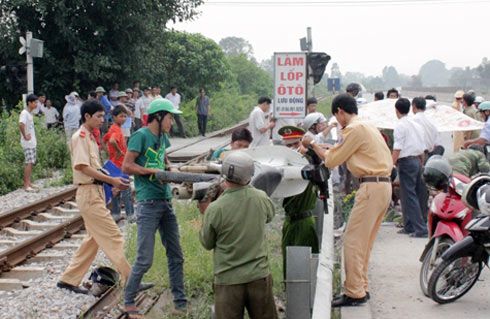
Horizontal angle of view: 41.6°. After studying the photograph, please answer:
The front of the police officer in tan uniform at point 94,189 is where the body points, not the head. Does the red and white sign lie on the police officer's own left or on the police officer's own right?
on the police officer's own left

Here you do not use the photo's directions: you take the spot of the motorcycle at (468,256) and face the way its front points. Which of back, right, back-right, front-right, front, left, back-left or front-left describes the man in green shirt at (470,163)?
back-right

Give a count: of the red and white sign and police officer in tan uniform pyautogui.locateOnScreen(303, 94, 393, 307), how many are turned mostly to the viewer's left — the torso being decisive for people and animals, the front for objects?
1

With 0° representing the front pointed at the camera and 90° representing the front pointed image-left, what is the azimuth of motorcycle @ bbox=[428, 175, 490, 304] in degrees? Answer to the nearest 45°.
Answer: approximately 45°

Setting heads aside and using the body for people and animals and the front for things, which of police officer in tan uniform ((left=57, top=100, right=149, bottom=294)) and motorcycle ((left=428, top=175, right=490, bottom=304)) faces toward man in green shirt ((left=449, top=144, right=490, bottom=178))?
the police officer in tan uniform

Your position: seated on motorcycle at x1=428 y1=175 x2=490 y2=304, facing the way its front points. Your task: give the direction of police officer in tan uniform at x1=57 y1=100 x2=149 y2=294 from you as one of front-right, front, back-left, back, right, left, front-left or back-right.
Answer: front-right

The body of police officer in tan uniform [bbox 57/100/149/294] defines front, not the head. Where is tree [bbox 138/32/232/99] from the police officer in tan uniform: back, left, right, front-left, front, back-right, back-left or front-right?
left

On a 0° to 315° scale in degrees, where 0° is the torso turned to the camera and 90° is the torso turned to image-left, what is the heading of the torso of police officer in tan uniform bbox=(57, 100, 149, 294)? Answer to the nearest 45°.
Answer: approximately 270°

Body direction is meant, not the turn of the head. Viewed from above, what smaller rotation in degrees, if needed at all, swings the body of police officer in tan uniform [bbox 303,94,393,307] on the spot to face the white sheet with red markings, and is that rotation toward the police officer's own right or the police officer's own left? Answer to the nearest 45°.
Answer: approximately 90° to the police officer's own right

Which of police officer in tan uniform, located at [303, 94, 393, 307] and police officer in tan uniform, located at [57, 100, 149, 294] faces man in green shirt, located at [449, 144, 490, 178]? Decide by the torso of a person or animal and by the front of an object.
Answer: police officer in tan uniform, located at [57, 100, 149, 294]

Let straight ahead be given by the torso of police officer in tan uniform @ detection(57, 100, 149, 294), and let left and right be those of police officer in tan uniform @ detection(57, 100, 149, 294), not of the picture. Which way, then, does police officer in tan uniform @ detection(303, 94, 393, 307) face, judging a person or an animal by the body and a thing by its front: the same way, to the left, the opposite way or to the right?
the opposite way

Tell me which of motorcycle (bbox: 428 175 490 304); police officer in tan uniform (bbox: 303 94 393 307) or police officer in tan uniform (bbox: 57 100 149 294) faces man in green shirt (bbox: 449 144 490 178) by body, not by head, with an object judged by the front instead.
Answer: police officer in tan uniform (bbox: 57 100 149 294)

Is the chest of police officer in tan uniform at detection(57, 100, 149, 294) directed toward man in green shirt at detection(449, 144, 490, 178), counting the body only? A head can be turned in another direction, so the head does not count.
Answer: yes

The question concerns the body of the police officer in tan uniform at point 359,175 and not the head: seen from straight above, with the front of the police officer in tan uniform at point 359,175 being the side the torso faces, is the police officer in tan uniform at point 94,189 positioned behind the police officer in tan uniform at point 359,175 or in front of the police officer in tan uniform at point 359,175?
in front

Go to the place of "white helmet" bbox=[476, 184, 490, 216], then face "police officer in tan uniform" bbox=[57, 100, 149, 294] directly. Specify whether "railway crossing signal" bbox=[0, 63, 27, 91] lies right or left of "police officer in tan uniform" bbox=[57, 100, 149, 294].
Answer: right

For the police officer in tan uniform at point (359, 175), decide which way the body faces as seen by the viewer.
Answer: to the viewer's left

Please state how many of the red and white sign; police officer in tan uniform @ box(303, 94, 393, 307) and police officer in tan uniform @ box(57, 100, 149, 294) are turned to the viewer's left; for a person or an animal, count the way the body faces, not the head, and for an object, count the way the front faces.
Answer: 1
